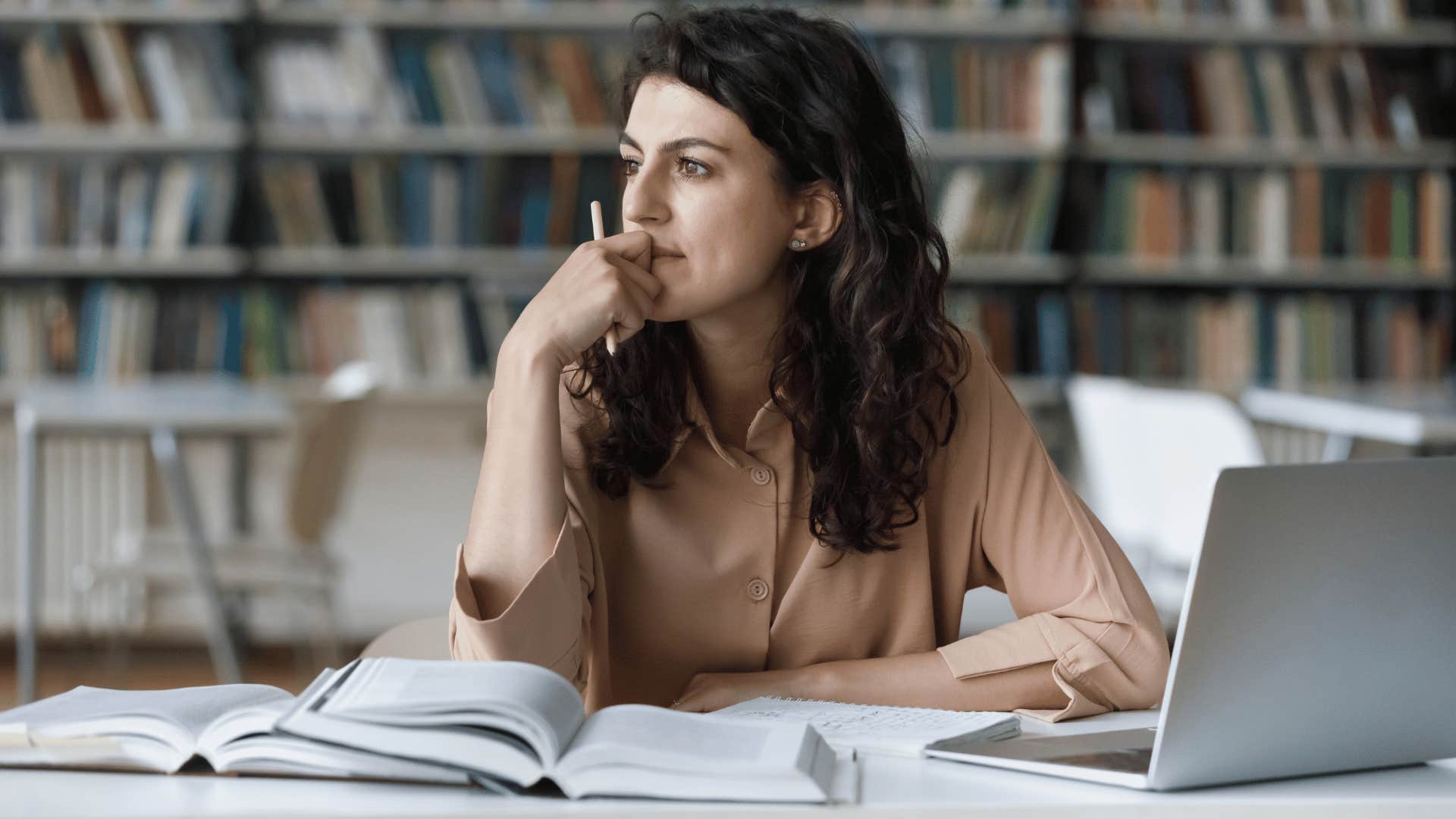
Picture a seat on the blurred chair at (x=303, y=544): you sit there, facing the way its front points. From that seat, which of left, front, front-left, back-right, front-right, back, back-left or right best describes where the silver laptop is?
left

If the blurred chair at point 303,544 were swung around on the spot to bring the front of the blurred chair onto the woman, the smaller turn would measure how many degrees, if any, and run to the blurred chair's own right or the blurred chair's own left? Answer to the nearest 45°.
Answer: approximately 90° to the blurred chair's own left

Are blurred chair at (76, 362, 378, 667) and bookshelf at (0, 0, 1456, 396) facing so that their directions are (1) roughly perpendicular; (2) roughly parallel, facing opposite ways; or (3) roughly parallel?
roughly perpendicular

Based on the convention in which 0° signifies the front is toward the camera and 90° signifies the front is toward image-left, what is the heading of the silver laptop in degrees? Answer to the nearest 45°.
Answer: approximately 135°

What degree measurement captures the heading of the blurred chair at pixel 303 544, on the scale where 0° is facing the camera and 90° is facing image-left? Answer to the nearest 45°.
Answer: approximately 90°

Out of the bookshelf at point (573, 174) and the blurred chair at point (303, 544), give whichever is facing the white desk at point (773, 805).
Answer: the bookshelf

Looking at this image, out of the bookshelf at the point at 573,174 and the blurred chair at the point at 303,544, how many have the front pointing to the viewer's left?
1

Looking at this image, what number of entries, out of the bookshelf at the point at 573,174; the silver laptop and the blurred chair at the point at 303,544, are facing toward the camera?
1

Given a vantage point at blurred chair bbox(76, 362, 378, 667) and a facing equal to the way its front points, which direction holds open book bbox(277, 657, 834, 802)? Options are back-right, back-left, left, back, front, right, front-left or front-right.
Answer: left

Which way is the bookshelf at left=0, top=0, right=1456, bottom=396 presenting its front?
toward the camera

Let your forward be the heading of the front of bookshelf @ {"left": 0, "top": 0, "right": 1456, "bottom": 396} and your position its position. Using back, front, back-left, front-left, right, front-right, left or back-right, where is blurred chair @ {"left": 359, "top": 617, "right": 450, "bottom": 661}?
front

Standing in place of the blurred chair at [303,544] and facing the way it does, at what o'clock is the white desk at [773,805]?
The white desk is roughly at 9 o'clock from the blurred chair.

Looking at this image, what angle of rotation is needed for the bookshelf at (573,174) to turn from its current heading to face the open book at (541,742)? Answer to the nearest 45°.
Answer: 0° — it already faces it
